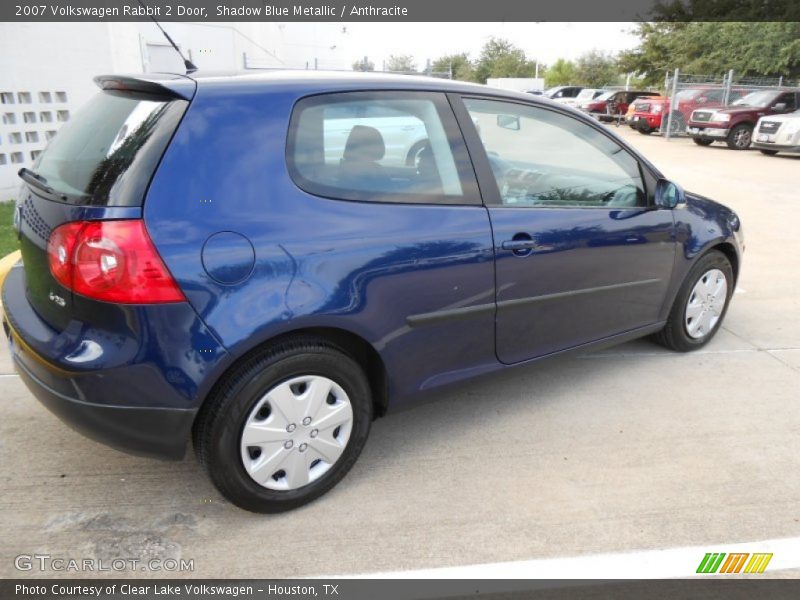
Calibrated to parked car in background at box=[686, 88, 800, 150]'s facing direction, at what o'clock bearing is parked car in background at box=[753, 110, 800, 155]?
parked car in background at box=[753, 110, 800, 155] is roughly at 10 o'clock from parked car in background at box=[686, 88, 800, 150].

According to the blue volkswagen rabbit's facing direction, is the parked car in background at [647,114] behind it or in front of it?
in front

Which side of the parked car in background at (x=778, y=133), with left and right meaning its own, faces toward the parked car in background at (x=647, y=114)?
right

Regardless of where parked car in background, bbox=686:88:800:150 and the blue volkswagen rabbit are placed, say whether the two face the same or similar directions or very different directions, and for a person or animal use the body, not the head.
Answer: very different directions

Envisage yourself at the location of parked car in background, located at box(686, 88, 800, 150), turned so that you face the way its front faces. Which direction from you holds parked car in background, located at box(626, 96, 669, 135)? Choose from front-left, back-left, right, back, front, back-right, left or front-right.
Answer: right

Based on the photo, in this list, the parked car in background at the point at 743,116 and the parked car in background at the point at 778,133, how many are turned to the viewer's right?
0

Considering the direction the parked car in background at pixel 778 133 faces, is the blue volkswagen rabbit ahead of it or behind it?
ahead

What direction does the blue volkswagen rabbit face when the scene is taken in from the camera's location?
facing away from the viewer and to the right of the viewer

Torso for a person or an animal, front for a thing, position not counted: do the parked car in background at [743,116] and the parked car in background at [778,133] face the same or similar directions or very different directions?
same or similar directions

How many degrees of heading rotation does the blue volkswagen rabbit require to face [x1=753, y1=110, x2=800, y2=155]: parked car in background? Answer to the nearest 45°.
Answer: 0° — it already faces it

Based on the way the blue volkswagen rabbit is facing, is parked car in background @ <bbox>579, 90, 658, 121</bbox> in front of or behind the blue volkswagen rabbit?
in front

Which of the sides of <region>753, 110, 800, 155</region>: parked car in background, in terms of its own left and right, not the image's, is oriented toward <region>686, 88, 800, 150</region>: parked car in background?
right

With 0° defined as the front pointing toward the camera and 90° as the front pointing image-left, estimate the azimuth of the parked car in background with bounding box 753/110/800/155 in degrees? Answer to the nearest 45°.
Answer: approximately 45°
